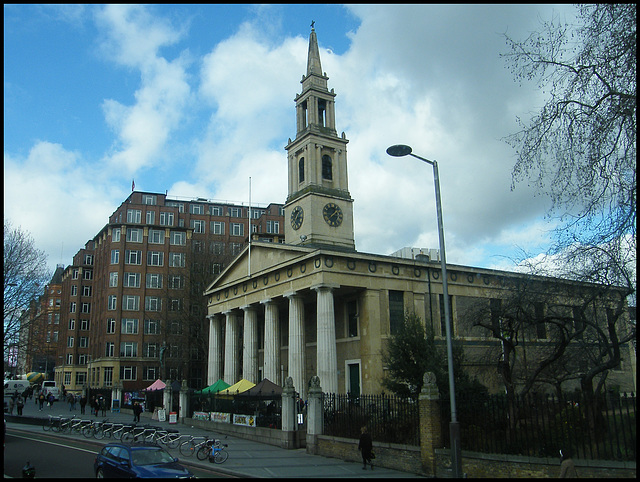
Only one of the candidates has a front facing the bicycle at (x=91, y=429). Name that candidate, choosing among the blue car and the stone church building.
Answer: the stone church building

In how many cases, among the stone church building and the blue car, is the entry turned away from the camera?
0

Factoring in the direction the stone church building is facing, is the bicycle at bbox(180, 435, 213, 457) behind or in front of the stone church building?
in front

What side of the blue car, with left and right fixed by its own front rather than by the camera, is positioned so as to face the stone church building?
left

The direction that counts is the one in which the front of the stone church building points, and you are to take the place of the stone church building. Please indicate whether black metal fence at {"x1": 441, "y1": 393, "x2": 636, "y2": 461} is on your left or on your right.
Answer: on your left

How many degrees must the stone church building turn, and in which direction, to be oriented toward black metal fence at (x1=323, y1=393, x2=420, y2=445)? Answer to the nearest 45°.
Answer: approximately 45° to its left

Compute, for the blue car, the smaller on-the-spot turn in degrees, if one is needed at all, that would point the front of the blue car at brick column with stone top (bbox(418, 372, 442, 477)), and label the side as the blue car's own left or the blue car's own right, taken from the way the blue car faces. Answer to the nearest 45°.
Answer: approximately 45° to the blue car's own left
